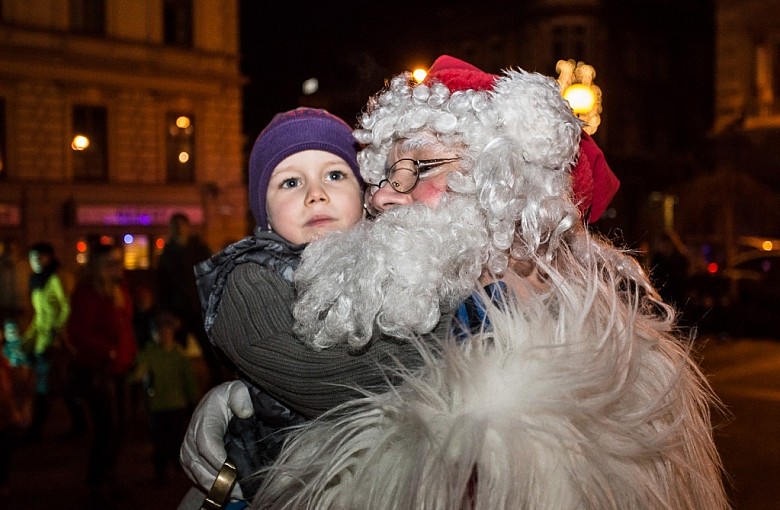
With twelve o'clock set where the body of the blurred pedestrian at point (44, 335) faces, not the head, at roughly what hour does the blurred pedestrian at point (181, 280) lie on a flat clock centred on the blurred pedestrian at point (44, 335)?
the blurred pedestrian at point (181, 280) is roughly at 9 o'clock from the blurred pedestrian at point (44, 335).

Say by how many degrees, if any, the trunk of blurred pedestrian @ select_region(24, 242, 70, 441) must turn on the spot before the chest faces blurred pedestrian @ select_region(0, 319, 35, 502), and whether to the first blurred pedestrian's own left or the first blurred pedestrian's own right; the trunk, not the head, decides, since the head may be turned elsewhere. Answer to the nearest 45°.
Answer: approximately 45° to the first blurred pedestrian's own left

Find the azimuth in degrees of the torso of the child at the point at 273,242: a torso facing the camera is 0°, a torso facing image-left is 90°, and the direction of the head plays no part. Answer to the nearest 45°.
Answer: approximately 315°

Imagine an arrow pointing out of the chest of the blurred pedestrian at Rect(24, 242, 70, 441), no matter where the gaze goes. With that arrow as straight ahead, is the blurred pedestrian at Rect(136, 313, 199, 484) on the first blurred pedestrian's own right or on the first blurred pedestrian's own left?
on the first blurred pedestrian's own left

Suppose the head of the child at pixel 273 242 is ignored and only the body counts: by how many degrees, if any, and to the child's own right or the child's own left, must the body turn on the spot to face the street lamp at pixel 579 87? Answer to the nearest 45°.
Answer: approximately 90° to the child's own left
